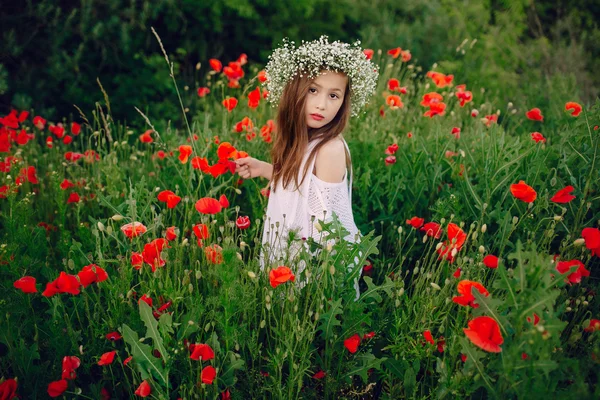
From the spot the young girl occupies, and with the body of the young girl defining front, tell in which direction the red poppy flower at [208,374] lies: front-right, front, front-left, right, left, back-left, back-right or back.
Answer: front-left

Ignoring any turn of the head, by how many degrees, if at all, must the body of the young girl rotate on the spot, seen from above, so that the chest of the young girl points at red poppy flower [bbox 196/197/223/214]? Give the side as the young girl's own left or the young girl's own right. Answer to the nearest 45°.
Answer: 0° — they already face it

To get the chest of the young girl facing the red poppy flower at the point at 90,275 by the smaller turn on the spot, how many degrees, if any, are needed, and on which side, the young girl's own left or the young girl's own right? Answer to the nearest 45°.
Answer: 0° — they already face it

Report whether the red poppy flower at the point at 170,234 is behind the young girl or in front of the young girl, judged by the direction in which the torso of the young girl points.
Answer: in front

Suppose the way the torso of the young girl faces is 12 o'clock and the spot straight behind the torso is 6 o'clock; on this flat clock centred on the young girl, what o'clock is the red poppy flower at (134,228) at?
The red poppy flower is roughly at 12 o'clock from the young girl.

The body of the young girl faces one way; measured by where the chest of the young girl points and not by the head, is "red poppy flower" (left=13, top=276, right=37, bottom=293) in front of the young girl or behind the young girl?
in front

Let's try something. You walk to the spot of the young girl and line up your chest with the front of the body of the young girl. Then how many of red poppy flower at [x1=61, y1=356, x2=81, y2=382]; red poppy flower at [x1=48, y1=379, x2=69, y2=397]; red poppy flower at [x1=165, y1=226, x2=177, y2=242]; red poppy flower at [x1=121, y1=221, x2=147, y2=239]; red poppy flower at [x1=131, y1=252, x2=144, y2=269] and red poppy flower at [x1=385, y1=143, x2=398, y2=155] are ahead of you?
5

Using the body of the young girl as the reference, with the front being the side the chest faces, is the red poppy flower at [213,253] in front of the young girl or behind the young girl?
in front
